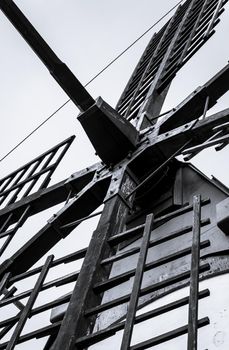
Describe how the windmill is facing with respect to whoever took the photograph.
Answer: facing the viewer and to the left of the viewer
